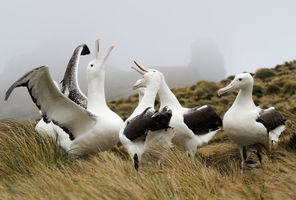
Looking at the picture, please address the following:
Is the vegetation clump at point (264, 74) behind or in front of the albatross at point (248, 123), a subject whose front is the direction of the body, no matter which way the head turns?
behind

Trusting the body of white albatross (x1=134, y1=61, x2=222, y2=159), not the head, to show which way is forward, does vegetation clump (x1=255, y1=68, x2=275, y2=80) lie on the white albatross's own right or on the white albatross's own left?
on the white albatross's own right

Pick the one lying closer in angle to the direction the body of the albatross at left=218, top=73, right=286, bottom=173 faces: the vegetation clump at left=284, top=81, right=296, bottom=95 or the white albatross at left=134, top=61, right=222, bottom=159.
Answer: the white albatross

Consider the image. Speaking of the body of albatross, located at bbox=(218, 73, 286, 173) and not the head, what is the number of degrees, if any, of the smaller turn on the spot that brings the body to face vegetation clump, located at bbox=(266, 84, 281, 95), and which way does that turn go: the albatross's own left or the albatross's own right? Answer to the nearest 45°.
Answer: approximately 135° to the albatross's own right

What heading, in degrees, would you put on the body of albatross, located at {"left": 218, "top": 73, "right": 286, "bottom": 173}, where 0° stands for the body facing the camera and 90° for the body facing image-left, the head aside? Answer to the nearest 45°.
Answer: approximately 45°

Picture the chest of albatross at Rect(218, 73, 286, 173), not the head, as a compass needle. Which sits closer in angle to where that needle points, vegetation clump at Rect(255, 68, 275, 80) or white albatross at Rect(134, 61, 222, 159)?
the white albatross

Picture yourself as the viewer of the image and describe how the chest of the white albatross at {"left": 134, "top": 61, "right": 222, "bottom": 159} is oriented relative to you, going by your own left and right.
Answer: facing to the left of the viewer

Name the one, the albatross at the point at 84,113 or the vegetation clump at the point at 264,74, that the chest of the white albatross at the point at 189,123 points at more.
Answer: the albatross

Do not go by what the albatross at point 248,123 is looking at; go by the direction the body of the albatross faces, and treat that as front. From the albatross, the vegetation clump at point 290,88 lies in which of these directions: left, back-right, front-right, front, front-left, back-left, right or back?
back-right

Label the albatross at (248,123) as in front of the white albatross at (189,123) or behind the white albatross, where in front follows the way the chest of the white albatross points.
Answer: behind

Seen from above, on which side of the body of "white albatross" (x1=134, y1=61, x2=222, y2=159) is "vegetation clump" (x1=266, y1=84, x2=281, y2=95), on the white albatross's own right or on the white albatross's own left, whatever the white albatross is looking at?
on the white albatross's own right

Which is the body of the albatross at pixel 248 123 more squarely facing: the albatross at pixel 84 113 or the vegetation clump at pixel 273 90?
the albatross
